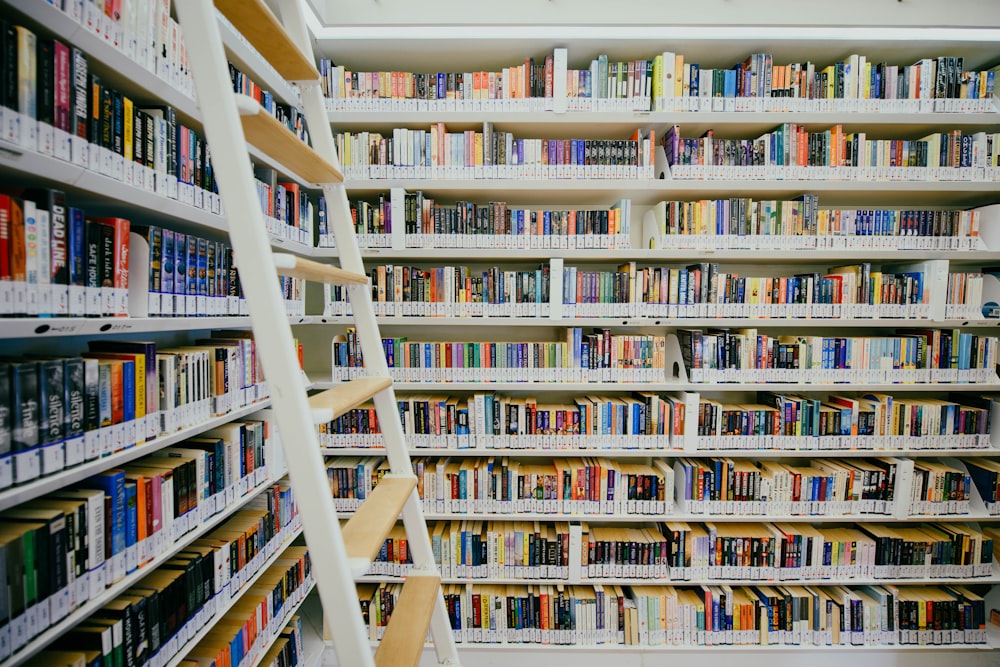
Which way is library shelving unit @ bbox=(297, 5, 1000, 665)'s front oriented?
toward the camera

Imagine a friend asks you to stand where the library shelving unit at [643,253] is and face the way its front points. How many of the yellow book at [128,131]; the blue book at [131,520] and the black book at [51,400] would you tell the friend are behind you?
0

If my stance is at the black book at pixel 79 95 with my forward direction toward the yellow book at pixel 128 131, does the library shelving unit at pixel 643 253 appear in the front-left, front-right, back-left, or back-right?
front-right

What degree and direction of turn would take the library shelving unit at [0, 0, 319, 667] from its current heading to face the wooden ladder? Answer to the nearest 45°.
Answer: approximately 45° to its right

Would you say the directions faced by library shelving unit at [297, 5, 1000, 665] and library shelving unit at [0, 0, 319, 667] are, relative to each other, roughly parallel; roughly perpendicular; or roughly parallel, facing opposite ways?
roughly perpendicular

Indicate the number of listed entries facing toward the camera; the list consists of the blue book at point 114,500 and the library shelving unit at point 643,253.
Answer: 1

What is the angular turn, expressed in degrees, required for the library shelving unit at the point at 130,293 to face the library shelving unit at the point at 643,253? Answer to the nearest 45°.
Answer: approximately 45° to its left

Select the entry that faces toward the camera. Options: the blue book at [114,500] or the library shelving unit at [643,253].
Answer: the library shelving unit

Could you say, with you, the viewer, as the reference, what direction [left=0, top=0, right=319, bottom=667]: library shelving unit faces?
facing the viewer and to the right of the viewer

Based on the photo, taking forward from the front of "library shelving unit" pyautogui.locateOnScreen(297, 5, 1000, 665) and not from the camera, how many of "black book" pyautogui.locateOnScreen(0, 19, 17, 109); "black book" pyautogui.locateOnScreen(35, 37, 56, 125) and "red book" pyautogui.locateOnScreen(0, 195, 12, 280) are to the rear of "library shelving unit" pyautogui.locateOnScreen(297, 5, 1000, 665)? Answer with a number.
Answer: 0
